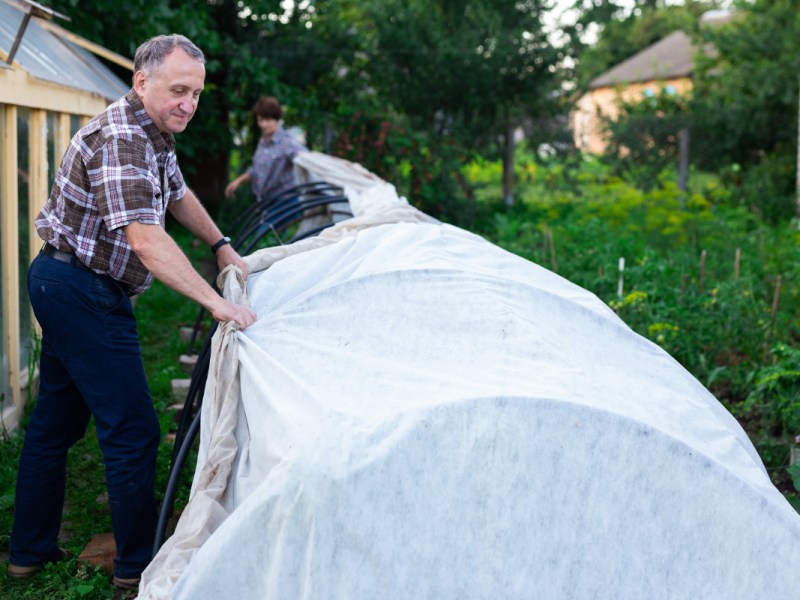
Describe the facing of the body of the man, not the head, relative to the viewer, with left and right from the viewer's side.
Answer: facing to the right of the viewer

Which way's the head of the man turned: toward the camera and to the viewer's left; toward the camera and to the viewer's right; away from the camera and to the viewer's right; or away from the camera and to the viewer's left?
toward the camera and to the viewer's right
